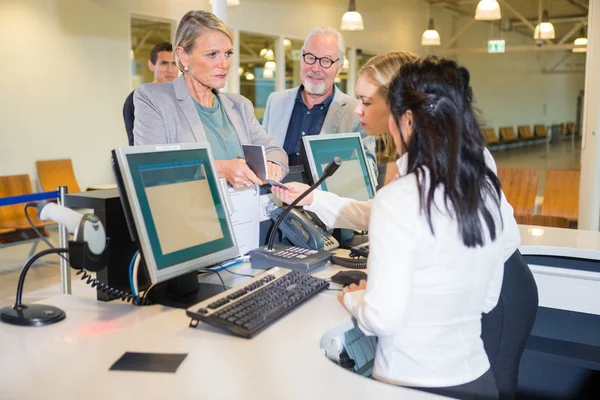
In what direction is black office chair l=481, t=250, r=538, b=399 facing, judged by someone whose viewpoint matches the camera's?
facing away from the viewer and to the left of the viewer

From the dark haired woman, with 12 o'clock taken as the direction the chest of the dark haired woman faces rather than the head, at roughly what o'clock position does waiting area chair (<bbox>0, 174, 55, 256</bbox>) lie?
The waiting area chair is roughly at 12 o'clock from the dark haired woman.

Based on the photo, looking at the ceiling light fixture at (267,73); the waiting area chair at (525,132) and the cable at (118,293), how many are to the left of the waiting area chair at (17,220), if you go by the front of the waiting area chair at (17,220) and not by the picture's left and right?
2

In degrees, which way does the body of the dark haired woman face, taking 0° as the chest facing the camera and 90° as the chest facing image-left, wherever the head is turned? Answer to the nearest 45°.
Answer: approximately 135°

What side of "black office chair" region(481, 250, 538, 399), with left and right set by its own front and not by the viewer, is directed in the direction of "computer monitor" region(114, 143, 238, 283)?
left

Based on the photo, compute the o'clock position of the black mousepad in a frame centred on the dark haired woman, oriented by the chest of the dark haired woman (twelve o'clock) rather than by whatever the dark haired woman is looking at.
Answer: The black mousepad is roughly at 10 o'clock from the dark haired woman.

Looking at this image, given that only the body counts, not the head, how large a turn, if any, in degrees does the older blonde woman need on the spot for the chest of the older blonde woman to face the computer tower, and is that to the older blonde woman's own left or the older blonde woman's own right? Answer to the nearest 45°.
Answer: approximately 45° to the older blonde woman's own right

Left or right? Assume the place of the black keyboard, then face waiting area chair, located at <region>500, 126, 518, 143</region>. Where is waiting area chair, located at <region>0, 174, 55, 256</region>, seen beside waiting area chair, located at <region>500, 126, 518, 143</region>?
left

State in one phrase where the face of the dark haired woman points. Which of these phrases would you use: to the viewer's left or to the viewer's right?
to the viewer's left
